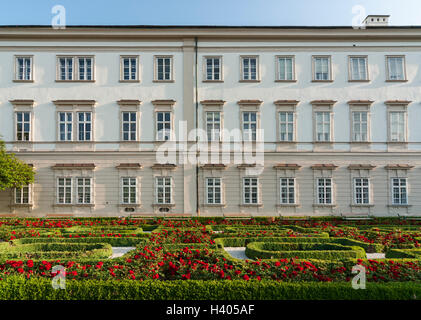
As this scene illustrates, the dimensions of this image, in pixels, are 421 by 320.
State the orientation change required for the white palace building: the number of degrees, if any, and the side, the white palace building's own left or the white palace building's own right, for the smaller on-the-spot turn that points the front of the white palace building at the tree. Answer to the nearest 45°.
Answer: approximately 90° to the white palace building's own right

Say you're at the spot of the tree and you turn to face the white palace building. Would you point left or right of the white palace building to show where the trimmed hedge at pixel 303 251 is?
right

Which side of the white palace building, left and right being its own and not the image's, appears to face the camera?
front

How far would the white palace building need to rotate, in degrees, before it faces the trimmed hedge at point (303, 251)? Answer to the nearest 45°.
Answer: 0° — it already faces it

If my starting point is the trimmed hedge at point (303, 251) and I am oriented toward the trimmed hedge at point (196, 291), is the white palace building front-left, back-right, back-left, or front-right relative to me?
back-right

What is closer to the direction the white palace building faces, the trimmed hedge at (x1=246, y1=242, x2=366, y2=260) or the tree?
the trimmed hedge

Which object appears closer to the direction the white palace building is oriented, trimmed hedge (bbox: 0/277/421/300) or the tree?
the trimmed hedge

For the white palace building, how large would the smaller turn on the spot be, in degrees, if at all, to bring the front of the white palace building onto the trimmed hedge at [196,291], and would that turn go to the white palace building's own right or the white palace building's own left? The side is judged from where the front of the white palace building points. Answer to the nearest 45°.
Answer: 0° — it already faces it
